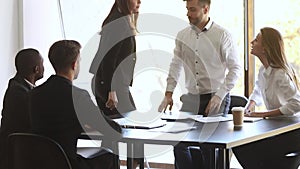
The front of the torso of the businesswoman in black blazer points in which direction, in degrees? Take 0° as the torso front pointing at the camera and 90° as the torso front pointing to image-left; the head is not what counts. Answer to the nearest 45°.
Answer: approximately 270°

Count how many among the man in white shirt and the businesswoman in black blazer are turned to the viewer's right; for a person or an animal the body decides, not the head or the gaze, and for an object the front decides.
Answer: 1

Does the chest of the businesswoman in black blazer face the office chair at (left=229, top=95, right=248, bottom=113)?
yes

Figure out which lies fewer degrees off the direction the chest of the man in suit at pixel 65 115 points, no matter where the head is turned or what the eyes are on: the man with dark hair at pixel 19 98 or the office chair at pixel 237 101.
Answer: the office chair

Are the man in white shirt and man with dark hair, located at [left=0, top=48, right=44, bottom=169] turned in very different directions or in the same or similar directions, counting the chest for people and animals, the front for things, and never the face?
very different directions

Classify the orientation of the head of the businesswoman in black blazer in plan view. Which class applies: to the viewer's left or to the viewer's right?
to the viewer's right

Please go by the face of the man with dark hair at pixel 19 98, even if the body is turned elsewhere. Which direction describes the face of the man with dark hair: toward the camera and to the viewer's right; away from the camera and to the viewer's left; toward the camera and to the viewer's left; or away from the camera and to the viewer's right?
away from the camera and to the viewer's right

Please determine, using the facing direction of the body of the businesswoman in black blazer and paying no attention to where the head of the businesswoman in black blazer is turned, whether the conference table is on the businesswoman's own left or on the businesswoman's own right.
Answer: on the businesswoman's own right

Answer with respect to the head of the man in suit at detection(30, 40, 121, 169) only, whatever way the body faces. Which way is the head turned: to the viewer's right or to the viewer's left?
to the viewer's right

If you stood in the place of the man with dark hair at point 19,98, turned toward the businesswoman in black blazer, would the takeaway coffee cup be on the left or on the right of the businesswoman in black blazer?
right

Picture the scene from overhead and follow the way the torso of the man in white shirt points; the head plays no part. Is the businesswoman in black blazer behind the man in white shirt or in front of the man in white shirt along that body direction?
in front

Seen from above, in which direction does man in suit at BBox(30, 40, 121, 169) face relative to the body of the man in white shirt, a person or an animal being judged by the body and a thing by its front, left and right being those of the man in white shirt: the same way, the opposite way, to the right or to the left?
the opposite way

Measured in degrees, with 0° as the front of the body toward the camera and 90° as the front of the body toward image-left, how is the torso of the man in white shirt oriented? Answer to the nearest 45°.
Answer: approximately 45°
